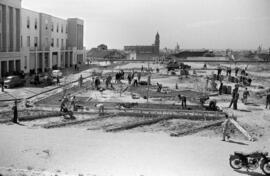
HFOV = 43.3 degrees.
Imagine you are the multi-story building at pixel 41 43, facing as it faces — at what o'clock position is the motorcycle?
The motorcycle is roughly at 1 o'clock from the multi-story building.

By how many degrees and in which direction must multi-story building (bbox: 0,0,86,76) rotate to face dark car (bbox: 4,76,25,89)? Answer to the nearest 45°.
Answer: approximately 45° to its right

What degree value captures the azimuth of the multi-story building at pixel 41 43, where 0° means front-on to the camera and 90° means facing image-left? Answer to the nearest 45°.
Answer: approximately 315°
